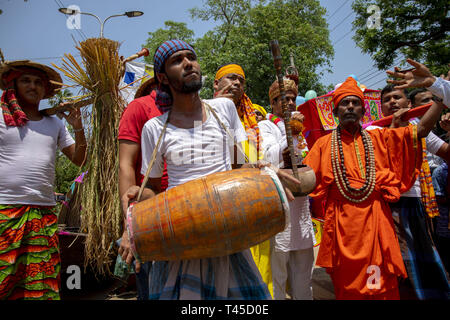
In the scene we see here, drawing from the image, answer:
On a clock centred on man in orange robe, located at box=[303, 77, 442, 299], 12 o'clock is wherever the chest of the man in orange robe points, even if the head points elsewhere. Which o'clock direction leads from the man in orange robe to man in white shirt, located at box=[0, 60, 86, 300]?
The man in white shirt is roughly at 2 o'clock from the man in orange robe.

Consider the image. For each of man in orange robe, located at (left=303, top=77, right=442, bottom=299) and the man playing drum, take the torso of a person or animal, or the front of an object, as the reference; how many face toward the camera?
2

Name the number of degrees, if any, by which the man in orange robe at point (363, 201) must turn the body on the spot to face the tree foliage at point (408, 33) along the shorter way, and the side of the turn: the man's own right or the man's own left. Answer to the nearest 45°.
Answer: approximately 180°

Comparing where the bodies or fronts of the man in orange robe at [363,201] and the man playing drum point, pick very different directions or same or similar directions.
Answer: same or similar directions

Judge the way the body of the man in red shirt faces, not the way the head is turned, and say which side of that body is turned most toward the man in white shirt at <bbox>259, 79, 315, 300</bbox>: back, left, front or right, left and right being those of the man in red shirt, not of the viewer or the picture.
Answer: left

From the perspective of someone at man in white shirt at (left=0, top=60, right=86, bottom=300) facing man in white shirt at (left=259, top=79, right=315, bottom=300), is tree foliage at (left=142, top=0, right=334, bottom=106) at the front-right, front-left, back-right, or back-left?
front-left

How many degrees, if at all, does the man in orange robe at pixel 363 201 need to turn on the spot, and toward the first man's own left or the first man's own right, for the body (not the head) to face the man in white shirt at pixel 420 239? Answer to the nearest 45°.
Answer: approximately 135° to the first man's own left

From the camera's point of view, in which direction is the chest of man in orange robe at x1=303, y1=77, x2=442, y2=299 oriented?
toward the camera

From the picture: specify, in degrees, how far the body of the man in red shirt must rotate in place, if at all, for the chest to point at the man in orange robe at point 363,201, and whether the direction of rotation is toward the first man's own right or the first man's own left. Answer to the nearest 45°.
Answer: approximately 45° to the first man's own left

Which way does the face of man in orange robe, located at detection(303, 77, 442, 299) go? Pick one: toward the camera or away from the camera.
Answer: toward the camera

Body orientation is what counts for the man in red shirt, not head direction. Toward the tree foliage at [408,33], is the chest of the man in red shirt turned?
no

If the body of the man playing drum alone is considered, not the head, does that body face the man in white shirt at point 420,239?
no

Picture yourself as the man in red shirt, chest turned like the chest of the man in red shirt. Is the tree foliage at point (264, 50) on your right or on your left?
on your left

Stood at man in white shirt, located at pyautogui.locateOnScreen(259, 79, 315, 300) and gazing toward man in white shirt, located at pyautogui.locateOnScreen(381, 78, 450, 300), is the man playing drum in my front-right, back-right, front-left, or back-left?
back-right

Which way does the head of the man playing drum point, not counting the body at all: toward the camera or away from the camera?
toward the camera
